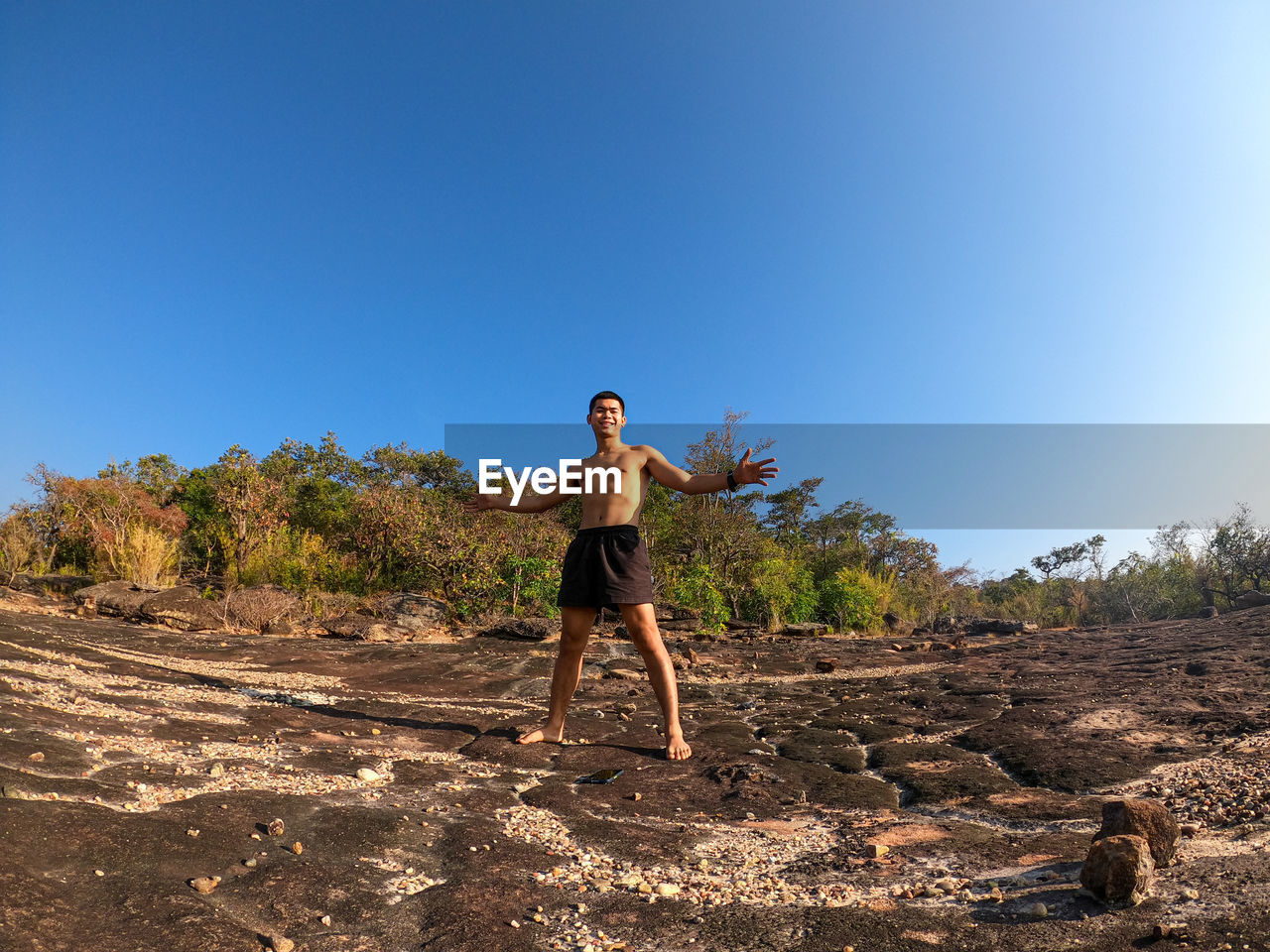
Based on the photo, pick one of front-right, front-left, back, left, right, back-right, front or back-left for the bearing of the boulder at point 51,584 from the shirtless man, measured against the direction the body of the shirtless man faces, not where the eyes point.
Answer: back-right

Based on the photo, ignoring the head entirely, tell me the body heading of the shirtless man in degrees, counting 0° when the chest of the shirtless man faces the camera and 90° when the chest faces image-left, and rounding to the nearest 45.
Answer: approximately 0°

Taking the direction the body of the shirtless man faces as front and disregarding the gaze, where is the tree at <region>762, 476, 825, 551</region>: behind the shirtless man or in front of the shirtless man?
behind

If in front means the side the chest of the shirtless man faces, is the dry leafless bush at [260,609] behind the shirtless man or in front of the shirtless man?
behind

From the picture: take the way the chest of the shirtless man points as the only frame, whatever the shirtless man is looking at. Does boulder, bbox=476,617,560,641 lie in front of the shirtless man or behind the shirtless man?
behind

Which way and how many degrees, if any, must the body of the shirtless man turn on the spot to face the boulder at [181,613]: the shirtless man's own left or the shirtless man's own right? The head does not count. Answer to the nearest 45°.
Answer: approximately 135° to the shirtless man's own right

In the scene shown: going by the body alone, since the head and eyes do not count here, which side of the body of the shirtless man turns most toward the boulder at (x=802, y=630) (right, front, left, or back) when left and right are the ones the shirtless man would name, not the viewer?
back

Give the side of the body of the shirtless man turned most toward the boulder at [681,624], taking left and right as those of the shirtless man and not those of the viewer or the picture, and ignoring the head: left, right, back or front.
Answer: back

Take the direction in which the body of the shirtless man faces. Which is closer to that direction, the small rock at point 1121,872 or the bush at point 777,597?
the small rock

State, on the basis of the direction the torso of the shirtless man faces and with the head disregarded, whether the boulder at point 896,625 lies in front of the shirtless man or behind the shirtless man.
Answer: behind

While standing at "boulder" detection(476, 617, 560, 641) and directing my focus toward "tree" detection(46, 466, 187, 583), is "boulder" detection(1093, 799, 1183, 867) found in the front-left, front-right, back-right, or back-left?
back-left
